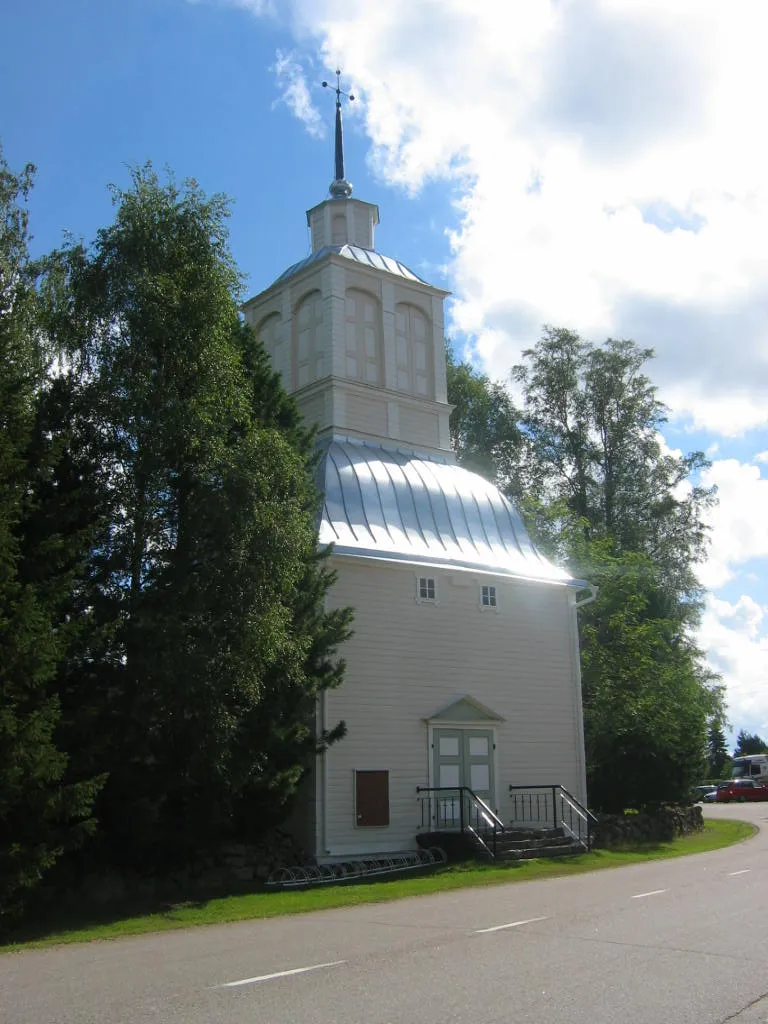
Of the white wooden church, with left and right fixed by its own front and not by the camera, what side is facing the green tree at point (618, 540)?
left

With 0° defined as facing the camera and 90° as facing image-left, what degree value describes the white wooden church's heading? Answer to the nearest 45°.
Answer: approximately 315°

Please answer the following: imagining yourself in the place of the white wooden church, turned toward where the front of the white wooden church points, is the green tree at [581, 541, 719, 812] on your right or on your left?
on your left

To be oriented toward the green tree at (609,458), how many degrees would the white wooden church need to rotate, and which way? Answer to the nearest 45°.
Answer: approximately 90° to its left

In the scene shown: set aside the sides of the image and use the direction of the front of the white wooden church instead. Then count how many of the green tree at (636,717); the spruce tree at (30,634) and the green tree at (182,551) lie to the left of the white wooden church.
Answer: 1
